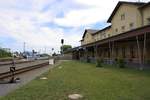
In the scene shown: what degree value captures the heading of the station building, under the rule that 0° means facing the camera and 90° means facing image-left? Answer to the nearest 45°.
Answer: approximately 45°
